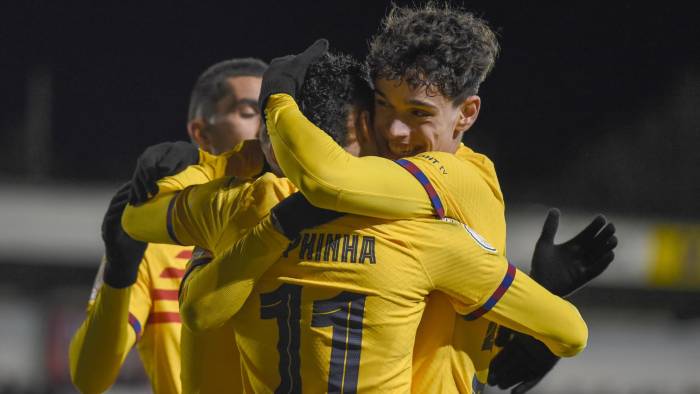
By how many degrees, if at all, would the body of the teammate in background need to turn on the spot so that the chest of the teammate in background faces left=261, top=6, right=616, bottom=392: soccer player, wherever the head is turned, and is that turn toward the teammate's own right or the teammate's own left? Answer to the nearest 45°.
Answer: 0° — they already face them

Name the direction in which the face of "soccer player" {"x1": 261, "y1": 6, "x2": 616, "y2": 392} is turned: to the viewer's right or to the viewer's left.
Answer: to the viewer's left

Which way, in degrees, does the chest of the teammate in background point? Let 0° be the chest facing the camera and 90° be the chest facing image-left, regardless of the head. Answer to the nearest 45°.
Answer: approximately 315°
